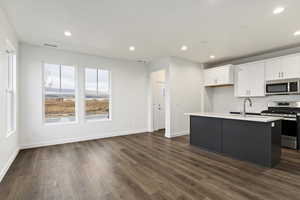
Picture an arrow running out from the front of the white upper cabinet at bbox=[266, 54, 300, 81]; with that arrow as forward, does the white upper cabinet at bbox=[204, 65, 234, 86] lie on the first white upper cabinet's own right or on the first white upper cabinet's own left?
on the first white upper cabinet's own right

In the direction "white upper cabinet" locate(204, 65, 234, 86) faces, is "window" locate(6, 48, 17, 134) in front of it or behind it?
in front

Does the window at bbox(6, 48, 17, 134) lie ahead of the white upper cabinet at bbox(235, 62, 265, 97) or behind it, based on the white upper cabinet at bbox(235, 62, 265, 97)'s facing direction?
ahead

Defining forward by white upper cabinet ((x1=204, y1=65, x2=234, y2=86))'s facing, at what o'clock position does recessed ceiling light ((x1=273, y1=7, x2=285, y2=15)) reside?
The recessed ceiling light is roughly at 10 o'clock from the white upper cabinet.

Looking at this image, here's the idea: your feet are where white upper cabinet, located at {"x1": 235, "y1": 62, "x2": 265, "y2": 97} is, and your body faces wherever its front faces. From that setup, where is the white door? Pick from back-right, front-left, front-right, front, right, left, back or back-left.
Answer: front-right

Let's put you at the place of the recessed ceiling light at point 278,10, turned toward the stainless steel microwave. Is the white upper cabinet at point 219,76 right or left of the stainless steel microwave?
left

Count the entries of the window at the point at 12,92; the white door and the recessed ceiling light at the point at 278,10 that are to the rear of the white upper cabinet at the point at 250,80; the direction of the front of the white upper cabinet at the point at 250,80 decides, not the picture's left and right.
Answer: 0

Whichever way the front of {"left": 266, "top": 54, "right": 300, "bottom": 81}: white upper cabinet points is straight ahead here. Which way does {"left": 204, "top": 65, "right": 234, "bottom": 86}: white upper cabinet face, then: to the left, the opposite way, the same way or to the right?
the same way

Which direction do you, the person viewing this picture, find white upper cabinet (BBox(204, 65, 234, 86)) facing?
facing the viewer and to the left of the viewer

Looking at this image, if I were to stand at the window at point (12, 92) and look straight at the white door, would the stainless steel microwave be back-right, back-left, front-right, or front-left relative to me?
front-right

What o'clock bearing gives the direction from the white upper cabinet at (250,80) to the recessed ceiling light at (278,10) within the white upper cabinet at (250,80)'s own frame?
The recessed ceiling light is roughly at 10 o'clock from the white upper cabinet.

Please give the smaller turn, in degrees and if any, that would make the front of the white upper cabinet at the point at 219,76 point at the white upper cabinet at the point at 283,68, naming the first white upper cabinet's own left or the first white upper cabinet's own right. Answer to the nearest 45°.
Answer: approximately 135° to the first white upper cabinet's own left

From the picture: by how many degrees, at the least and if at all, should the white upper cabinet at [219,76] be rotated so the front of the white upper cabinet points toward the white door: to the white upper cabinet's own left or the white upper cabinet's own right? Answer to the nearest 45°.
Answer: approximately 45° to the white upper cabinet's own right

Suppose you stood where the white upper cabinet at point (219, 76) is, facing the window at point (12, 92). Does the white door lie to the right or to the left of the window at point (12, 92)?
right

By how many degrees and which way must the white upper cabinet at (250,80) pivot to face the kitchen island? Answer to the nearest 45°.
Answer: approximately 45° to its left

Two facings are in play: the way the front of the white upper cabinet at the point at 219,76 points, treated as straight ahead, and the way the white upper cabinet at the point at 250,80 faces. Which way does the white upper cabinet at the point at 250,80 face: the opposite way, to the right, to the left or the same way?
the same way
